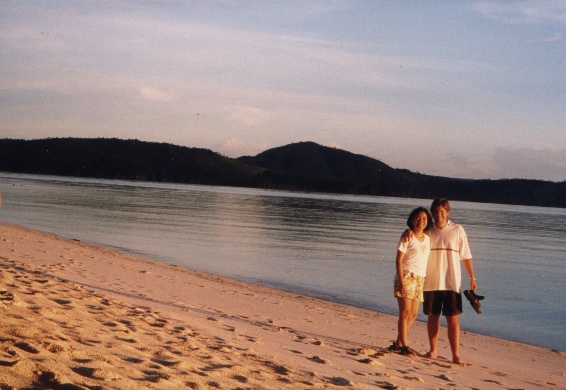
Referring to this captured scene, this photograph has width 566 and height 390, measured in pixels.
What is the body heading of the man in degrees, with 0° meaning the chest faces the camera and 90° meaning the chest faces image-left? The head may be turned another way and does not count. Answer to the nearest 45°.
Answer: approximately 0°
